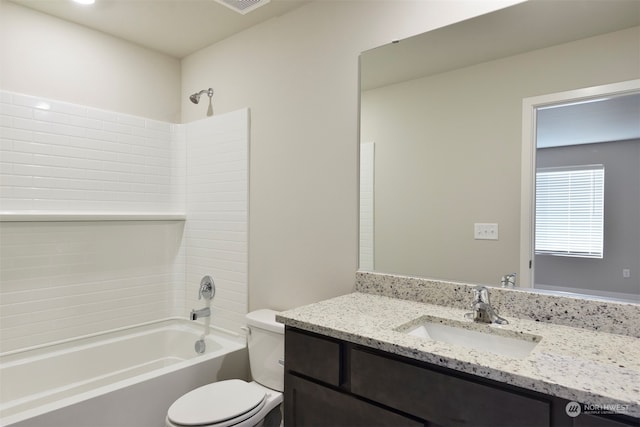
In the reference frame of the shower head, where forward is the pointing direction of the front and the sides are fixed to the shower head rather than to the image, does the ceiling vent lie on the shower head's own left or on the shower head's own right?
on the shower head's own left

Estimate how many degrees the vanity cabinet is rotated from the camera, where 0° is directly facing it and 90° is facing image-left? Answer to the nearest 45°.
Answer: approximately 45°

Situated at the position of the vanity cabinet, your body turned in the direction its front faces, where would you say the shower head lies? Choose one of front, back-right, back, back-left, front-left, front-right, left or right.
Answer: right

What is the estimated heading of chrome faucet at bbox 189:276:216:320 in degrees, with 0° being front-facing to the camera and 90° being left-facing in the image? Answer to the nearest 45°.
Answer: approximately 45°

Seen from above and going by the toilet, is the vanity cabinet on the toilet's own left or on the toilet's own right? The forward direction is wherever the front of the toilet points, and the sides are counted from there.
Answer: on the toilet's own left

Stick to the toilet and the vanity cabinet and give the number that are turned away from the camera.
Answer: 0

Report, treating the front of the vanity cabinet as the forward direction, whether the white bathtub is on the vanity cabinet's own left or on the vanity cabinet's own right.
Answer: on the vanity cabinet's own right

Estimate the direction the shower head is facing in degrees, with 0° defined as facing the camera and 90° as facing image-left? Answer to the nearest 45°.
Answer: approximately 45°

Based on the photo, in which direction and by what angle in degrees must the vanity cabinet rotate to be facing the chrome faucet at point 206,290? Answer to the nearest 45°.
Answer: approximately 90° to its right

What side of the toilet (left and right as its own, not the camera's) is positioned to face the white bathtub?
right
